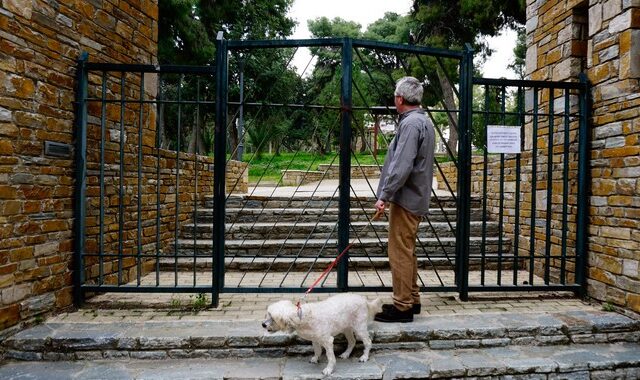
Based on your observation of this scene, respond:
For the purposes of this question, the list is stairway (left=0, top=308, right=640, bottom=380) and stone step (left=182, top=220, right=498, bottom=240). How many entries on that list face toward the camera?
2

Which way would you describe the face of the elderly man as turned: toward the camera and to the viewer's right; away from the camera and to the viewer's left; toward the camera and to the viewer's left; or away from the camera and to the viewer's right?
away from the camera and to the viewer's left

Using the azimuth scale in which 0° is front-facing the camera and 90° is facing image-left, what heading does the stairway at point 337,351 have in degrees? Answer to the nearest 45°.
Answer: approximately 0°

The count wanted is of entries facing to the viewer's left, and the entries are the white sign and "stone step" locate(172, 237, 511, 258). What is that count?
0
